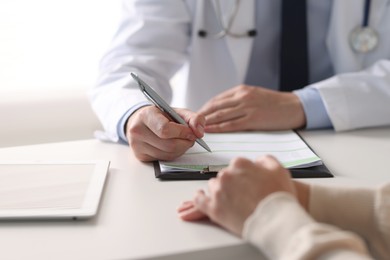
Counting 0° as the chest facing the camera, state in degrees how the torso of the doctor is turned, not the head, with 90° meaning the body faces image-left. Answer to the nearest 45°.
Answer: approximately 0°

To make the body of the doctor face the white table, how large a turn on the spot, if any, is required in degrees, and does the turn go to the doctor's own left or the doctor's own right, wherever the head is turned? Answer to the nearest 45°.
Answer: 0° — they already face it

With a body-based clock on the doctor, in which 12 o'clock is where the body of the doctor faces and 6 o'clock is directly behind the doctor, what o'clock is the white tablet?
The white tablet is roughly at 1 o'clock from the doctor.

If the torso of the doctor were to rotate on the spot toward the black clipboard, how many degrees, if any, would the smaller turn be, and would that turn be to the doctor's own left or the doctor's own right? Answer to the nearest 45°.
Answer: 0° — they already face it
